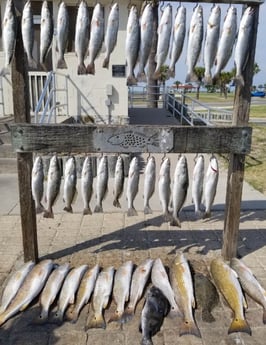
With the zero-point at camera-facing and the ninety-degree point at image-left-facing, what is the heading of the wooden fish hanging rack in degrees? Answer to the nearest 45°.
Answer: approximately 0°

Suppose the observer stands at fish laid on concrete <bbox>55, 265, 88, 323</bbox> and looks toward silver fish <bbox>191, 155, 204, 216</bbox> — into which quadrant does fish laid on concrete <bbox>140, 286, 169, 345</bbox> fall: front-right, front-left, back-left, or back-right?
front-right

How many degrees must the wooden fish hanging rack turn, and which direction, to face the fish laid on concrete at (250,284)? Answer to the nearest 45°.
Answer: approximately 90° to its left
